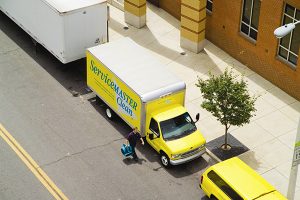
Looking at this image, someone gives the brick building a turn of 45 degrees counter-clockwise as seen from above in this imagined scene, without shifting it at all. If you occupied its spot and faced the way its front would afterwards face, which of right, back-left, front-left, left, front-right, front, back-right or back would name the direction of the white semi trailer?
right

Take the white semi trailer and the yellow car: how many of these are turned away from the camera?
0

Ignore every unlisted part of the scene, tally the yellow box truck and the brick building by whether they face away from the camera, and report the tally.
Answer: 0

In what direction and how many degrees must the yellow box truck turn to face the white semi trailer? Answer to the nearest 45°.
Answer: approximately 180°

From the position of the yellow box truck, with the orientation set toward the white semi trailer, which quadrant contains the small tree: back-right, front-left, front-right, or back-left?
back-right

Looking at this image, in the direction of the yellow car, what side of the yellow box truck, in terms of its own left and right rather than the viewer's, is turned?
front

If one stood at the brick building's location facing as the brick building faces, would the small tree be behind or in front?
in front

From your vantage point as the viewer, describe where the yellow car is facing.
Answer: facing the viewer and to the right of the viewer

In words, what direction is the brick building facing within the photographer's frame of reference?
facing the viewer and to the left of the viewer

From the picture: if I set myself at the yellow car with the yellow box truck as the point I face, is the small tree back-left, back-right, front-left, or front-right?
front-right

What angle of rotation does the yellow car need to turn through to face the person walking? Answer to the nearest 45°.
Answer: approximately 180°

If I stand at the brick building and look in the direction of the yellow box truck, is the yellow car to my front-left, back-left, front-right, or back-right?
front-left

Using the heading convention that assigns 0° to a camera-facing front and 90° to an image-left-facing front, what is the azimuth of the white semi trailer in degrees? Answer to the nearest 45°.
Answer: approximately 315°

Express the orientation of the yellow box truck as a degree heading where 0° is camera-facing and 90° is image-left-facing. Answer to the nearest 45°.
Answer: approximately 315°

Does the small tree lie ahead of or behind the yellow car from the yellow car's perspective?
behind

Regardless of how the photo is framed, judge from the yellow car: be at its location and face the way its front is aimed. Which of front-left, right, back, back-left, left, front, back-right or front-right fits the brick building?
back-left

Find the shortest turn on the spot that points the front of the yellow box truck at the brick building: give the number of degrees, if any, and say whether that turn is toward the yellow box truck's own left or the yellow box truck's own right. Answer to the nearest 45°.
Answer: approximately 90° to the yellow box truck's own left

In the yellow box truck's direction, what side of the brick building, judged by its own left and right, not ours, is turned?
front
